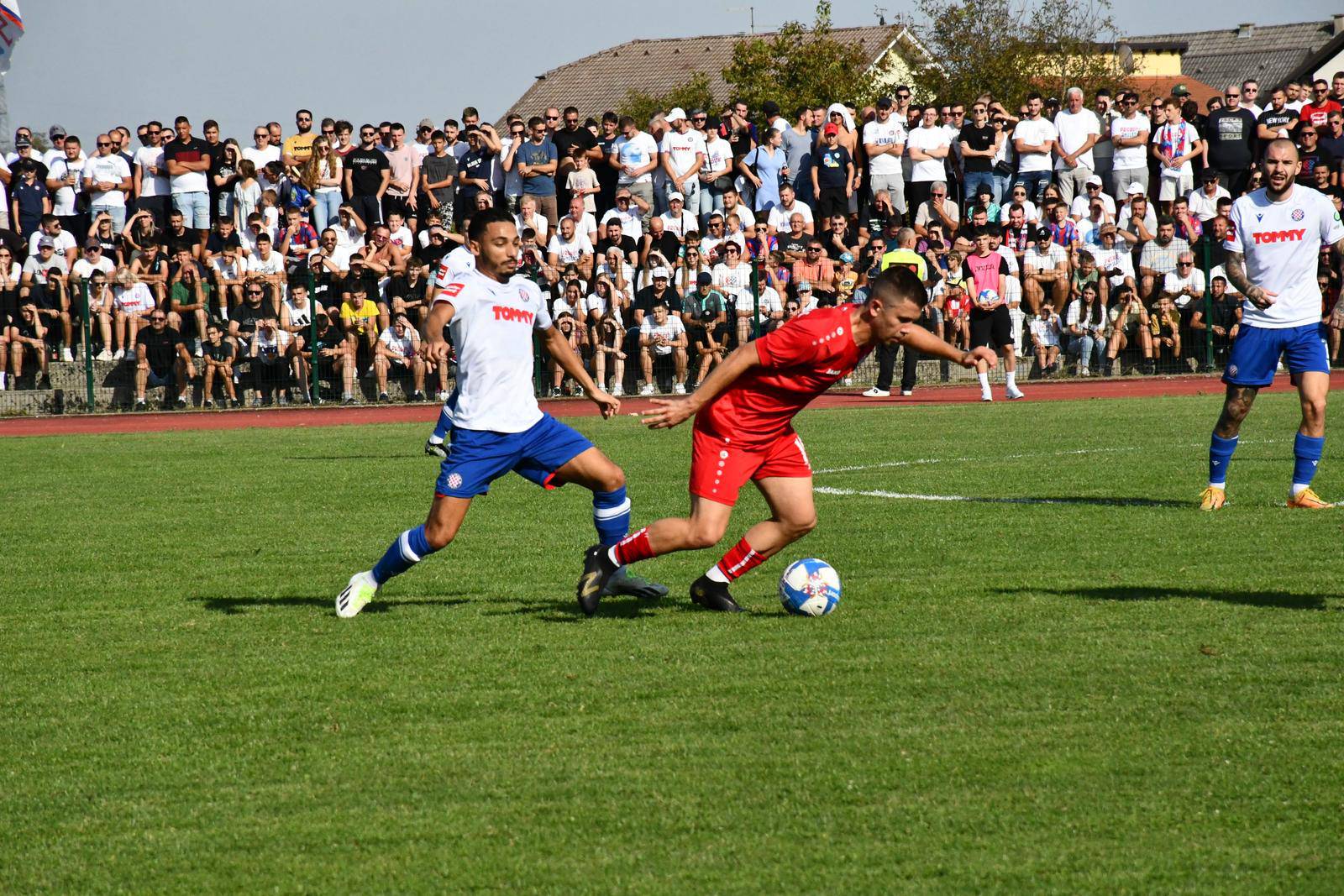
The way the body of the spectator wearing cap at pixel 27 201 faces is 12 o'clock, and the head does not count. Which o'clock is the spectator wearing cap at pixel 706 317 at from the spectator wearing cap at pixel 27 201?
the spectator wearing cap at pixel 706 317 is roughly at 10 o'clock from the spectator wearing cap at pixel 27 201.

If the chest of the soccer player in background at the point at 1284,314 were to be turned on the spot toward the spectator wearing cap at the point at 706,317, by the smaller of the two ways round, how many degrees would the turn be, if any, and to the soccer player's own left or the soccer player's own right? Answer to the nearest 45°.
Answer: approximately 135° to the soccer player's own right

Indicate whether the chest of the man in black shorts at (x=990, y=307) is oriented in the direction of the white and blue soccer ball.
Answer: yes

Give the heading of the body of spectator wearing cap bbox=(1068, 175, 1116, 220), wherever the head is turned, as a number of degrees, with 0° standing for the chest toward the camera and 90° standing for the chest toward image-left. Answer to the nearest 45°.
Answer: approximately 0°

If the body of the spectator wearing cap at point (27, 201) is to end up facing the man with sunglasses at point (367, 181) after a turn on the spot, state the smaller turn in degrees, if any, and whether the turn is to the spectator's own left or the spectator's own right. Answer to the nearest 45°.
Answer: approximately 90° to the spectator's own left

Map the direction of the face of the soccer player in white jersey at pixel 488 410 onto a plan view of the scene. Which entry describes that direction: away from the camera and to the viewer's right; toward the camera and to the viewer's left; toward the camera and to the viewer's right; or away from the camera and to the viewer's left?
toward the camera and to the viewer's right

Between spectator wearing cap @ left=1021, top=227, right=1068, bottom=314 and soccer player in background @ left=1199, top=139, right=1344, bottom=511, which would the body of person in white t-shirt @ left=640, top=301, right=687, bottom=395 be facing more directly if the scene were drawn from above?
the soccer player in background
